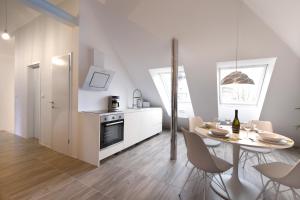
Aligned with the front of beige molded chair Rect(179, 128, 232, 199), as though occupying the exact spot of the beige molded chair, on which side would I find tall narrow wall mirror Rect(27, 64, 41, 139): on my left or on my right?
on my left

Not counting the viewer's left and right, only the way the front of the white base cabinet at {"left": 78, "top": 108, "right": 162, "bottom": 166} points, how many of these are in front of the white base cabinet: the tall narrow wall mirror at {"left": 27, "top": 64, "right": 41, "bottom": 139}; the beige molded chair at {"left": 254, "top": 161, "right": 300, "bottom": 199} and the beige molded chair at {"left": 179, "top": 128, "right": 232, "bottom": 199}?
2

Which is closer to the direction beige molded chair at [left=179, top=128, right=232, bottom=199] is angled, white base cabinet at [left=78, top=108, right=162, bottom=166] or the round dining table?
the round dining table

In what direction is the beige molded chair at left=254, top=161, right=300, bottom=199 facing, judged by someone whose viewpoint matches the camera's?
facing away from the viewer and to the left of the viewer

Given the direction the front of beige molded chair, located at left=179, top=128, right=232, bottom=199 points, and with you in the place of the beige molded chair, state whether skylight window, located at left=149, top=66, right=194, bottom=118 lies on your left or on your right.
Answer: on your left

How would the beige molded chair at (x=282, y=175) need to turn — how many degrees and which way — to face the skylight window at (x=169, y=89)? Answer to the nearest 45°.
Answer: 0° — it already faces it

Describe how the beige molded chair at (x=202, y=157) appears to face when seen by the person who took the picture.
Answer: facing away from the viewer and to the right of the viewer

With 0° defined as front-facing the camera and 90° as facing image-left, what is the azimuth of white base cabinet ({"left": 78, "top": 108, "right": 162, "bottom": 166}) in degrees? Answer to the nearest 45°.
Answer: approximately 315°
